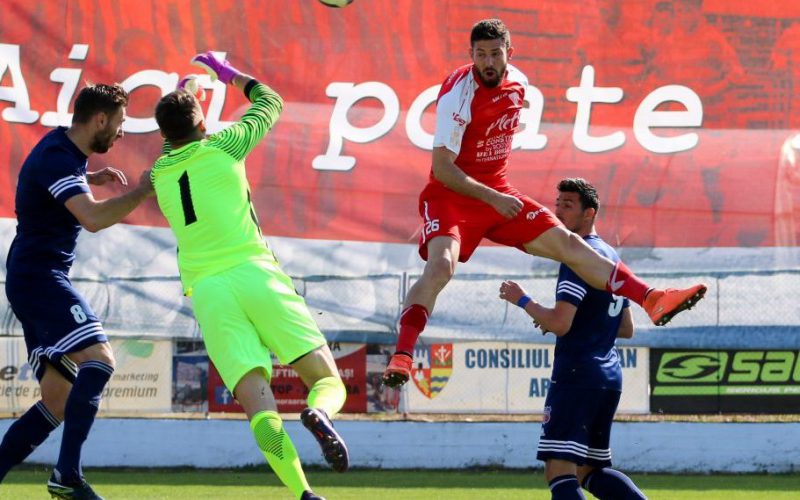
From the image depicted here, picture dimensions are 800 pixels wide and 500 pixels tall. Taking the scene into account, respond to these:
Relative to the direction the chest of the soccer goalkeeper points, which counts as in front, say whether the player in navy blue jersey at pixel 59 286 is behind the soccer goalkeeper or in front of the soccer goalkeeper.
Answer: in front

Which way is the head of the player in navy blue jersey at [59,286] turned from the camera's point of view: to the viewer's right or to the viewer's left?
to the viewer's right

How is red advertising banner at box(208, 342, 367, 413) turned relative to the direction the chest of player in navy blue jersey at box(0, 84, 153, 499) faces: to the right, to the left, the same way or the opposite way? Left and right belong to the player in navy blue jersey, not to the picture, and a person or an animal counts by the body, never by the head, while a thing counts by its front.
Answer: to the right

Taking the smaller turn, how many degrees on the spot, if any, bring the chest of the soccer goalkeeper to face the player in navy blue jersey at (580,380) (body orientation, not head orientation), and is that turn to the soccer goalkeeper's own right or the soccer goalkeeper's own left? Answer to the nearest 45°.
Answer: approximately 90° to the soccer goalkeeper's own right

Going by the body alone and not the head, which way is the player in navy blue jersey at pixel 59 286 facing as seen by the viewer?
to the viewer's right

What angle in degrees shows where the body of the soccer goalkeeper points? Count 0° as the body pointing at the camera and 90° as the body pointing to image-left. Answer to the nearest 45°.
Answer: approximately 180°

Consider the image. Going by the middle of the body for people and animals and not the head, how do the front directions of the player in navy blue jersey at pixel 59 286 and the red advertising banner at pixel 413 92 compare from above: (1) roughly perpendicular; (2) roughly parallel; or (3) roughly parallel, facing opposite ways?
roughly perpendicular

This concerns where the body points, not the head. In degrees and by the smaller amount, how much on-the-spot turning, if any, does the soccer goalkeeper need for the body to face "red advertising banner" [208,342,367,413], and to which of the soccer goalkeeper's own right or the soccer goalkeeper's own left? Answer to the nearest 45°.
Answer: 0° — they already face it

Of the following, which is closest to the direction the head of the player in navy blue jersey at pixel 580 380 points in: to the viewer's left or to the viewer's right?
to the viewer's left

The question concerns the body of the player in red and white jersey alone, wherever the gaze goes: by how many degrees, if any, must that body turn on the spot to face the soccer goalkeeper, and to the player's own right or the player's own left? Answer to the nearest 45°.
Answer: approximately 90° to the player's own right

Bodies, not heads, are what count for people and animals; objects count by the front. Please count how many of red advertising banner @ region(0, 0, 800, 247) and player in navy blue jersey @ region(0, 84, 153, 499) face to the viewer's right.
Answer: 1
